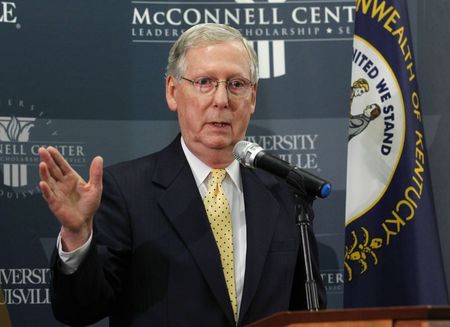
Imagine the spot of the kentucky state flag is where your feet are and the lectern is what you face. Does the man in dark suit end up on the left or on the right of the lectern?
right

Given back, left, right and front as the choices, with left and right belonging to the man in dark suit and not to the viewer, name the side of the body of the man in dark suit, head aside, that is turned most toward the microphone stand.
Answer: front

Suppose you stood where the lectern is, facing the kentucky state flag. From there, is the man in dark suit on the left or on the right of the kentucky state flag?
left

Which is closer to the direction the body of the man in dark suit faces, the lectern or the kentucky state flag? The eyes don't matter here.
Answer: the lectern

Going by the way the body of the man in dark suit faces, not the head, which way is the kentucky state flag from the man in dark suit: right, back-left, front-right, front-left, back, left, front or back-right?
left

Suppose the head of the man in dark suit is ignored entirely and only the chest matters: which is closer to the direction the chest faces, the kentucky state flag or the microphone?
the microphone

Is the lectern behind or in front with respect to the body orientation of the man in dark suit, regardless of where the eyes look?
in front

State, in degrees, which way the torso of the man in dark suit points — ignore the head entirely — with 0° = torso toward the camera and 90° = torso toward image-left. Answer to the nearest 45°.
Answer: approximately 315°

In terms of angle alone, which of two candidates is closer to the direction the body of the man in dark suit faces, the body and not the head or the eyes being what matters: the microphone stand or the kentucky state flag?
the microphone stand
